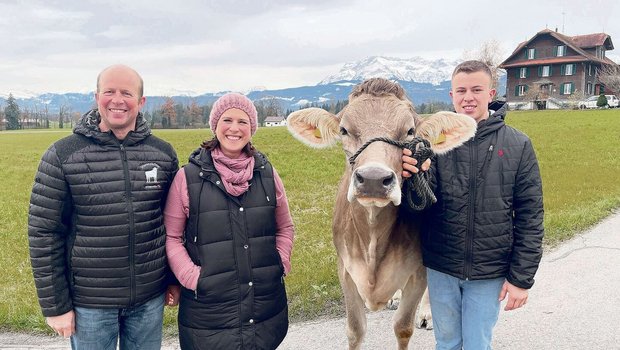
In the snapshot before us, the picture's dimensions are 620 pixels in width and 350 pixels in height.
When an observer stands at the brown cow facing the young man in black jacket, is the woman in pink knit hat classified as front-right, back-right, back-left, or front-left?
back-right

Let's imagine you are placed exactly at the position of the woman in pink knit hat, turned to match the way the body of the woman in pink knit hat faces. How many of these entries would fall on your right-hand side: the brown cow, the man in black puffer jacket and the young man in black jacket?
1

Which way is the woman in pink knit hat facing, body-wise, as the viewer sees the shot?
toward the camera

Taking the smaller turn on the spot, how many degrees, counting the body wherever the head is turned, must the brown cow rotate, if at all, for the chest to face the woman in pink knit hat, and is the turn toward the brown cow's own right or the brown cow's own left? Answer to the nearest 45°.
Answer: approximately 45° to the brown cow's own right

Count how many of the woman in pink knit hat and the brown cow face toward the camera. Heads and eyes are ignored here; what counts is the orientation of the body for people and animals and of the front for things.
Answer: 2

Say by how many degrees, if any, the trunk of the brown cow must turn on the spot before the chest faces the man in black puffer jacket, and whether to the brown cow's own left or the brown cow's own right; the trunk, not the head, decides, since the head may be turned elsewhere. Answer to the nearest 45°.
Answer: approximately 45° to the brown cow's own right

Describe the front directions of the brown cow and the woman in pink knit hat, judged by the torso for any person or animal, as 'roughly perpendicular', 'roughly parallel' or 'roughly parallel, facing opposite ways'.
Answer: roughly parallel

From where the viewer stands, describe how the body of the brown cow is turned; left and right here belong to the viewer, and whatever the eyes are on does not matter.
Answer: facing the viewer

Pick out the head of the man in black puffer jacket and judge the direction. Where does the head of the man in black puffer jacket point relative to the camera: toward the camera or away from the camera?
toward the camera

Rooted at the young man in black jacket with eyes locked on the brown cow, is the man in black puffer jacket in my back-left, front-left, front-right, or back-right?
front-left

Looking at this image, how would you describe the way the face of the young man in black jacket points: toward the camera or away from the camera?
toward the camera

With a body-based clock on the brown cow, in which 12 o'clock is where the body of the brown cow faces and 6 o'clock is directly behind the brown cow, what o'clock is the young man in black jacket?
The young man in black jacket is roughly at 10 o'clock from the brown cow.

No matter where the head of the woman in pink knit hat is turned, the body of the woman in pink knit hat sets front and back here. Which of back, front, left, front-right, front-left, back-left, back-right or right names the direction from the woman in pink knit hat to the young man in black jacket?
left

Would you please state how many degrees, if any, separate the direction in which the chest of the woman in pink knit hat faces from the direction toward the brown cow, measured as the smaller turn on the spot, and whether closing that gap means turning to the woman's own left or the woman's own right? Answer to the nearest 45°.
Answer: approximately 90° to the woman's own left
